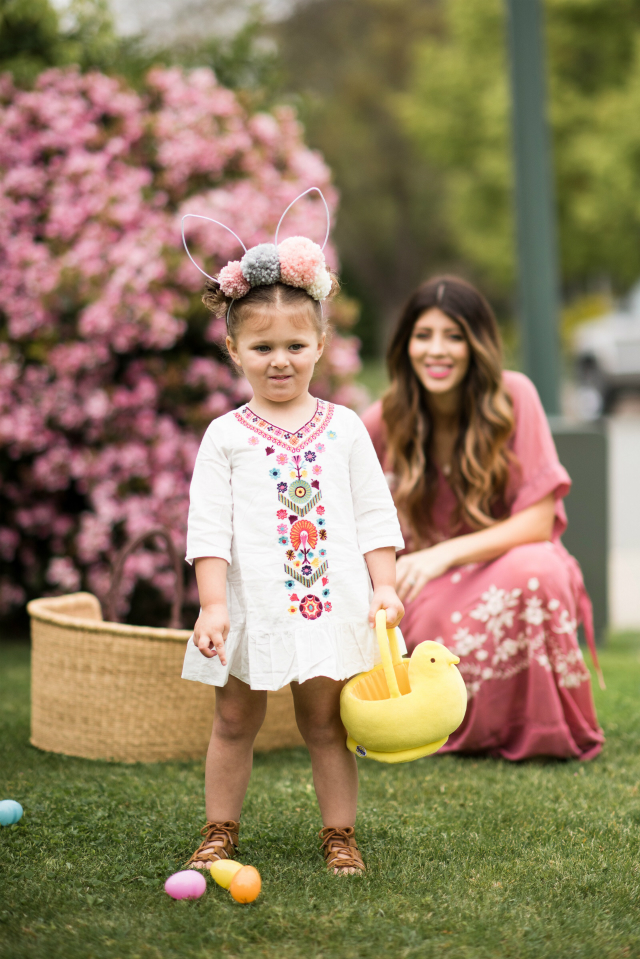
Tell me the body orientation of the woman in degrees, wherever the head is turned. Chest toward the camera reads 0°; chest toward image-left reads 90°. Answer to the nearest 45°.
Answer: approximately 0°

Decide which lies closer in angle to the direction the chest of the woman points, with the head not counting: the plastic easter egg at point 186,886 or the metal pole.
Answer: the plastic easter egg

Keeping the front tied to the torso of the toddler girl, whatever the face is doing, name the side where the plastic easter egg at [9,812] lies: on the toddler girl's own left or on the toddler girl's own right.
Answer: on the toddler girl's own right

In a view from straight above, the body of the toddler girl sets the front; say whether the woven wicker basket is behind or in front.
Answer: behind

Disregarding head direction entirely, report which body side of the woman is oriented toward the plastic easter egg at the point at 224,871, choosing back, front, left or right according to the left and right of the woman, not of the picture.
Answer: front

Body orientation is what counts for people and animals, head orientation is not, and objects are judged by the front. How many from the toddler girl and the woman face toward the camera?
2

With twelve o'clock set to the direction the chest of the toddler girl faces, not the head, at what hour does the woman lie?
The woman is roughly at 7 o'clock from the toddler girl.
